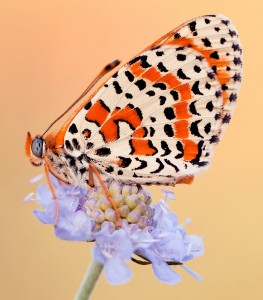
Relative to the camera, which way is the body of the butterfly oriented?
to the viewer's left
